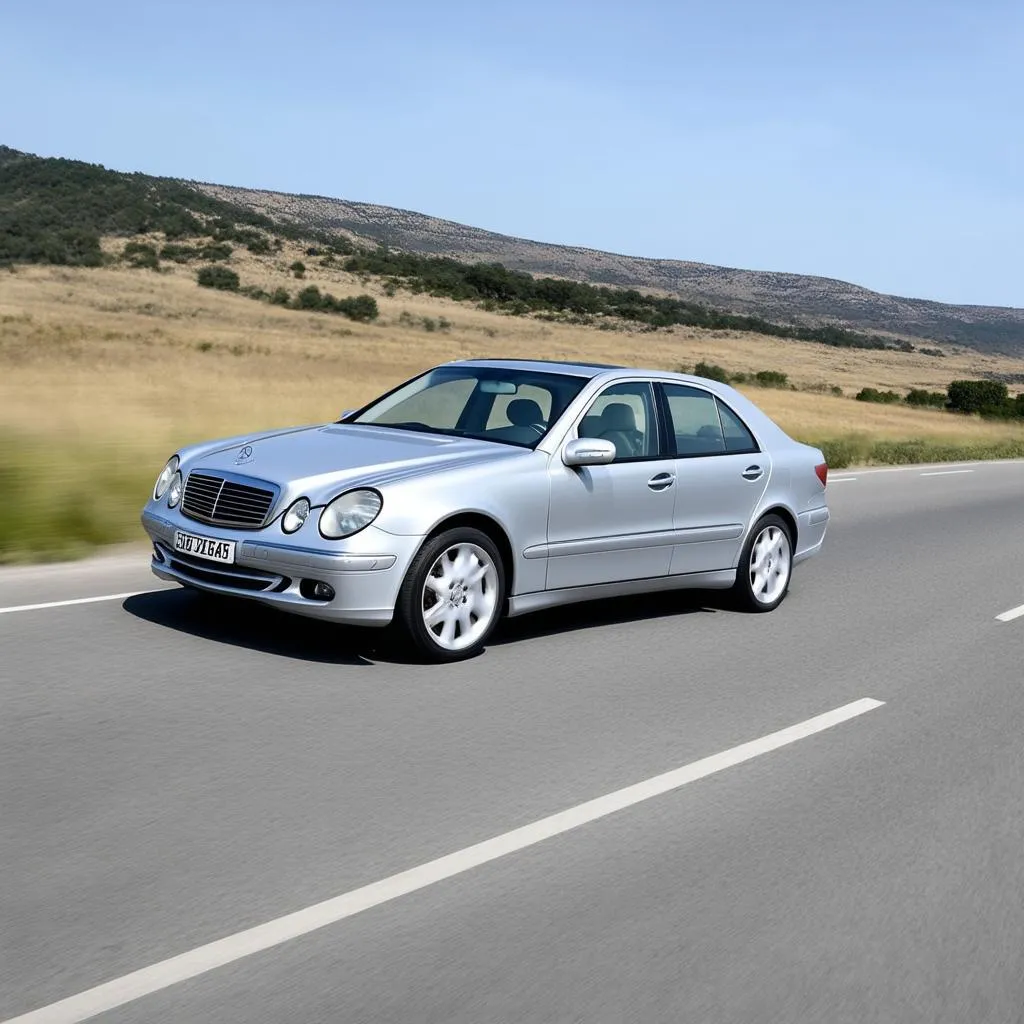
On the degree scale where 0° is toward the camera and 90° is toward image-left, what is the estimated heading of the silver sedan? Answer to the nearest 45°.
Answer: approximately 45°
